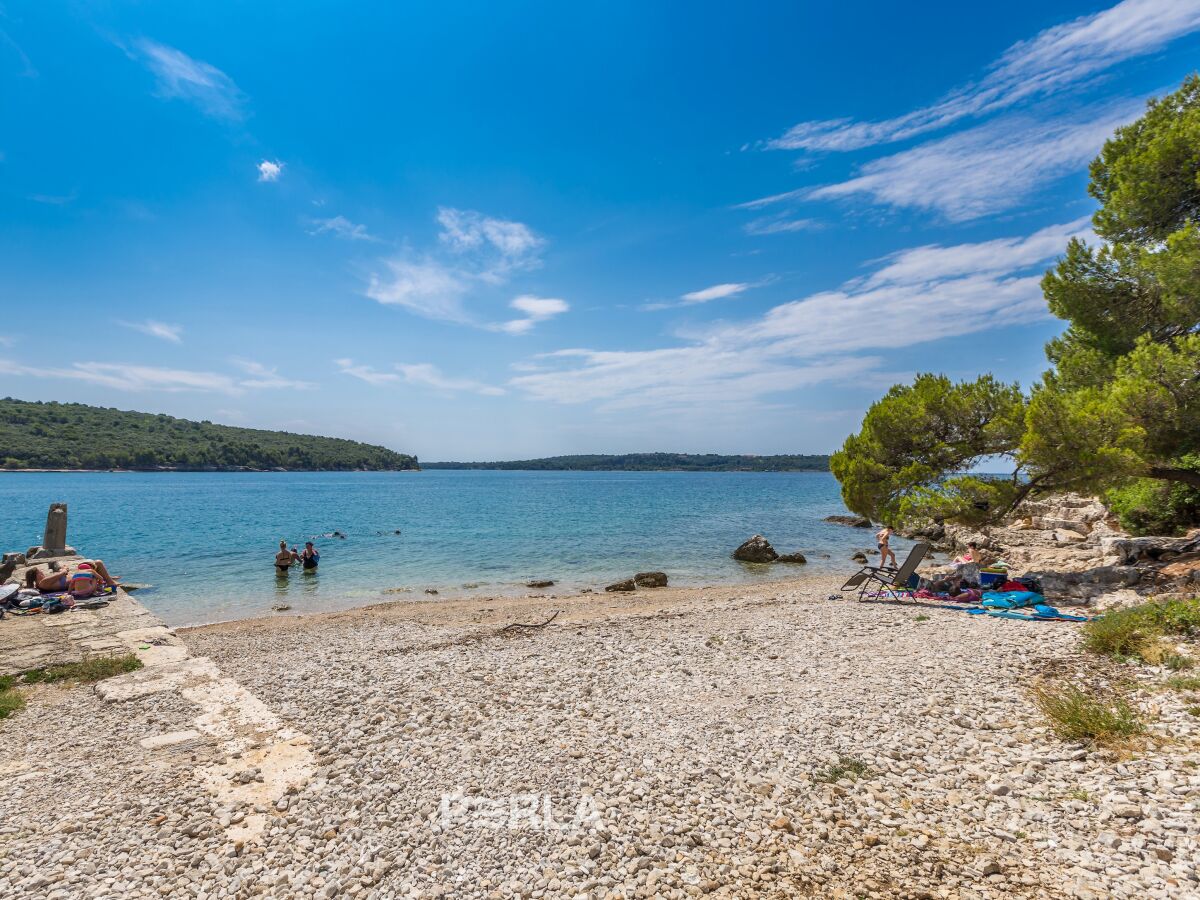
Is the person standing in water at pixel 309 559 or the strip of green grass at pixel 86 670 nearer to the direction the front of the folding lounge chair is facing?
the person standing in water

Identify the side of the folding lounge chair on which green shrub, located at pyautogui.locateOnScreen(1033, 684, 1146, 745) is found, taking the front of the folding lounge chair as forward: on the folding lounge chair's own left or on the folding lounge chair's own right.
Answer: on the folding lounge chair's own left

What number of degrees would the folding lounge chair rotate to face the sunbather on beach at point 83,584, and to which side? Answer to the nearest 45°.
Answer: approximately 45° to its left

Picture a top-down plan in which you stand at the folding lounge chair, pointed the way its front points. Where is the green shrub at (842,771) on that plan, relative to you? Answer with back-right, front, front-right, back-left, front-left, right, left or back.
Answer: left

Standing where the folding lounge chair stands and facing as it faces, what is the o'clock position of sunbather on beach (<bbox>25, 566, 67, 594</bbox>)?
The sunbather on beach is roughly at 11 o'clock from the folding lounge chair.

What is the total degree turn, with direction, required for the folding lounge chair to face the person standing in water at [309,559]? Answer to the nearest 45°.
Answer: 0° — it already faces them

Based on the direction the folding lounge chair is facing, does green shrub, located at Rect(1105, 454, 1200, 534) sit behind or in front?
behind

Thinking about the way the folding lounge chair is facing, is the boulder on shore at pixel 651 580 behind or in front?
in front

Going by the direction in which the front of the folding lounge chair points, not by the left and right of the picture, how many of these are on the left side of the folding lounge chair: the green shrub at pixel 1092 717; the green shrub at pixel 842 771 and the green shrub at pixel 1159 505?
2

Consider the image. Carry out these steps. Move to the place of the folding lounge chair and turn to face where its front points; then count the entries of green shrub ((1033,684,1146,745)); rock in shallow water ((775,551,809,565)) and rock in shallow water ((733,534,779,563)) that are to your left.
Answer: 1

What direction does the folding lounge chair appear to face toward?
to the viewer's left

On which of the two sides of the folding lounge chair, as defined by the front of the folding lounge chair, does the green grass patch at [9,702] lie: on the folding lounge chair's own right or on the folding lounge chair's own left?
on the folding lounge chair's own left

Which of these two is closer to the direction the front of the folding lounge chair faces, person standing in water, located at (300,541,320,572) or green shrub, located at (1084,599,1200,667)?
the person standing in water

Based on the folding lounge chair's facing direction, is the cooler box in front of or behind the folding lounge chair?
behind

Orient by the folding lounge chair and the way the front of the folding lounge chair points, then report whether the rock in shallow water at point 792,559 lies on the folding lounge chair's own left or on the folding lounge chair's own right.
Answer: on the folding lounge chair's own right
